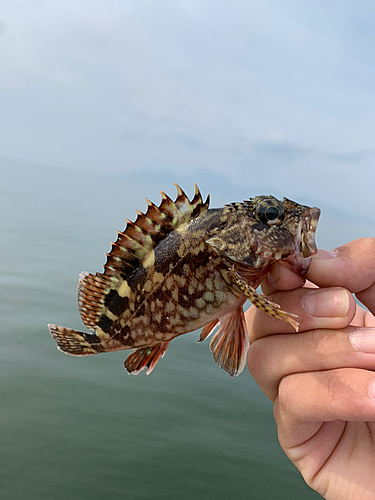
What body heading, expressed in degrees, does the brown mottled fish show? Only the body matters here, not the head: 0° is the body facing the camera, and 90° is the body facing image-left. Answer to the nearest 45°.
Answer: approximately 270°
